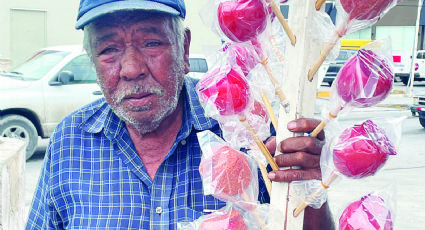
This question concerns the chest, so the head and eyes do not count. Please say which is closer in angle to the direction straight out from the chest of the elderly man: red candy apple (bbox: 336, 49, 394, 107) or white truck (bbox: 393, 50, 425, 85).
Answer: the red candy apple

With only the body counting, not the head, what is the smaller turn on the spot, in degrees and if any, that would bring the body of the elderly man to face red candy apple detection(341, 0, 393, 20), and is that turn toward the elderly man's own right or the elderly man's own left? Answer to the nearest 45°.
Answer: approximately 45° to the elderly man's own left

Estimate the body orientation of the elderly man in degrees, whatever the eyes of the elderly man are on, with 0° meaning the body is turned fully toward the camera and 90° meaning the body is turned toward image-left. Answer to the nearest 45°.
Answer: approximately 0°
